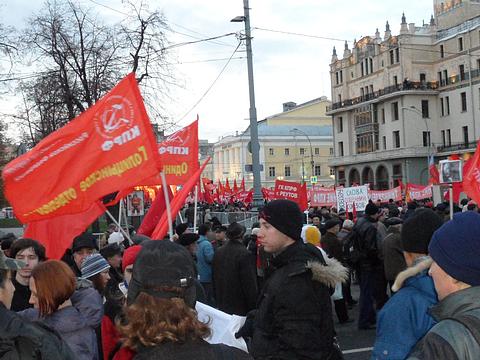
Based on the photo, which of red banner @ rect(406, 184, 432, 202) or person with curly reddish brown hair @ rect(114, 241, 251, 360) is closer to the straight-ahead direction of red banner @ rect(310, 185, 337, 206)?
the person with curly reddish brown hair

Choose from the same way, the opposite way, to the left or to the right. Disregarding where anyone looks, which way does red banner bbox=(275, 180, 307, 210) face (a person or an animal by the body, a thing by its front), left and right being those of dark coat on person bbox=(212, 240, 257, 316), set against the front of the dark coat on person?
the opposite way

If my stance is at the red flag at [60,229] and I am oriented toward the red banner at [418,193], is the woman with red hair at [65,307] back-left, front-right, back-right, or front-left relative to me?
back-right

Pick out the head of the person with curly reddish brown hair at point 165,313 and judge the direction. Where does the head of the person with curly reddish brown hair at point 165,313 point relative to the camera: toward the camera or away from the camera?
away from the camera

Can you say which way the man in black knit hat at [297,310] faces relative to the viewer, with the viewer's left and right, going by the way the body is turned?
facing to the left of the viewer

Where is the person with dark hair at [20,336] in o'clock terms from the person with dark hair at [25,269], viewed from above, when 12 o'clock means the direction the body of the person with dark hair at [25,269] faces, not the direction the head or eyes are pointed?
the person with dark hair at [20,336] is roughly at 12 o'clock from the person with dark hair at [25,269].

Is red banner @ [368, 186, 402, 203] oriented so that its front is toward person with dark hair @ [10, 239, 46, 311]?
yes

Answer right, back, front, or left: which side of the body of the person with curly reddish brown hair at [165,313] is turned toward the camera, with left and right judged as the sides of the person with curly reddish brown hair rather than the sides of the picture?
back

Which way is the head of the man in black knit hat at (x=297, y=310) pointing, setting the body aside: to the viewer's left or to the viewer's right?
to the viewer's left

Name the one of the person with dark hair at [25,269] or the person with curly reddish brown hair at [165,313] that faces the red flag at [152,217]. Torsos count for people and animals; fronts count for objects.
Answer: the person with curly reddish brown hair at [165,313]

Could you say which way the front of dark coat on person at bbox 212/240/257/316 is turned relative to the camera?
away from the camera

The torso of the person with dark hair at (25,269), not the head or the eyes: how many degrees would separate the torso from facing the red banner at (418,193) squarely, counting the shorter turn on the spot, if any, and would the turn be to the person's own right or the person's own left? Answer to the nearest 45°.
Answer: approximately 135° to the person's own left

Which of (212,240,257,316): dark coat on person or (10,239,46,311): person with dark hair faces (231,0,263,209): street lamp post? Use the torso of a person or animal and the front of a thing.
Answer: (212,240,257,316): dark coat on person
